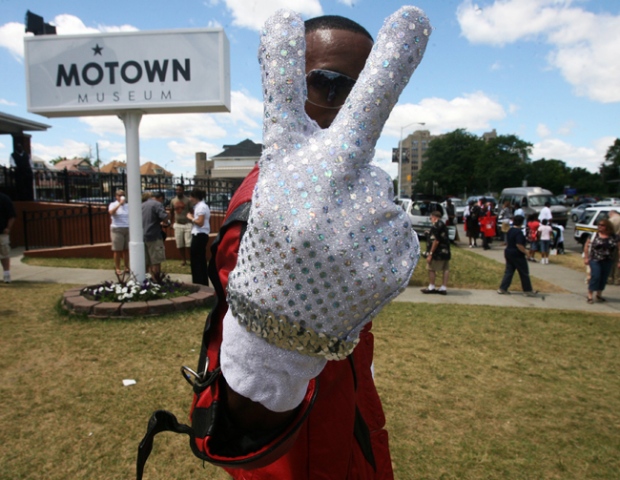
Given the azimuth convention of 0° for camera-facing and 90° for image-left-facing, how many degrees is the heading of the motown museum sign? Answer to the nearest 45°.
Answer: approximately 0°

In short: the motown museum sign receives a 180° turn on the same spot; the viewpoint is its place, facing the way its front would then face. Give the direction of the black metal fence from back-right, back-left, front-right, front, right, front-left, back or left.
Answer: front

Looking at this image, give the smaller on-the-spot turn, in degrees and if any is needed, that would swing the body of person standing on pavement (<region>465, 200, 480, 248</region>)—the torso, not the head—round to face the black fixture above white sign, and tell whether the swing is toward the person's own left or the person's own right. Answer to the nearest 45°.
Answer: approximately 45° to the person's own right

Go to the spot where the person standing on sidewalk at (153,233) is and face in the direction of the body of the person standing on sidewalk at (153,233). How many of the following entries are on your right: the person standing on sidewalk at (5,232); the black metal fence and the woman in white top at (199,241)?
1

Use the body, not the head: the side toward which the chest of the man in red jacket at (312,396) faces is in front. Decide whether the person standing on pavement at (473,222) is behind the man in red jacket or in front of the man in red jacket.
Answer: behind

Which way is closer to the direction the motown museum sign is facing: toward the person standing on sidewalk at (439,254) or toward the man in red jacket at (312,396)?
the man in red jacket

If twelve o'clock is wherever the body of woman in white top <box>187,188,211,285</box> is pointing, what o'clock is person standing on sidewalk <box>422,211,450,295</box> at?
The person standing on sidewalk is roughly at 6 o'clock from the woman in white top.

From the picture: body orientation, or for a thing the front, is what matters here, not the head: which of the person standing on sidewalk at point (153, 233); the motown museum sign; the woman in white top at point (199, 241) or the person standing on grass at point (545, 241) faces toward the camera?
the motown museum sign

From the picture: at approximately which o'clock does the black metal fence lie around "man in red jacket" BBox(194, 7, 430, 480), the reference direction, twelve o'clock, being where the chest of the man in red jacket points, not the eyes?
The black metal fence is roughly at 5 o'clock from the man in red jacket.

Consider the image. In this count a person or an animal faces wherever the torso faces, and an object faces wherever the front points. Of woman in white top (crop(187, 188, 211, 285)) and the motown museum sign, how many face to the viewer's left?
1

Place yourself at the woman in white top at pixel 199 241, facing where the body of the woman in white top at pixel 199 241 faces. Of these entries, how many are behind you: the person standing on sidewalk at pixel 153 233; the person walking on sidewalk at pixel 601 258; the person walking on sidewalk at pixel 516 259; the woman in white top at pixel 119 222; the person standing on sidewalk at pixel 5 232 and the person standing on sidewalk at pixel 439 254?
3
